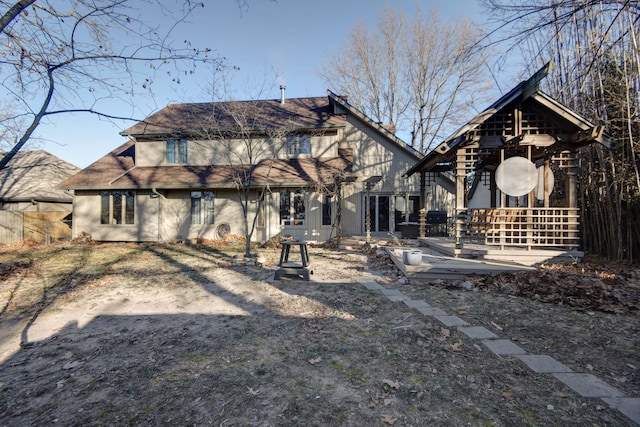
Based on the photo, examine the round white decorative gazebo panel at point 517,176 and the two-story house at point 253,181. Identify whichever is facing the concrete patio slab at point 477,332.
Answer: the round white decorative gazebo panel

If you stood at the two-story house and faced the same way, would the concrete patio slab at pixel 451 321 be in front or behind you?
behind
